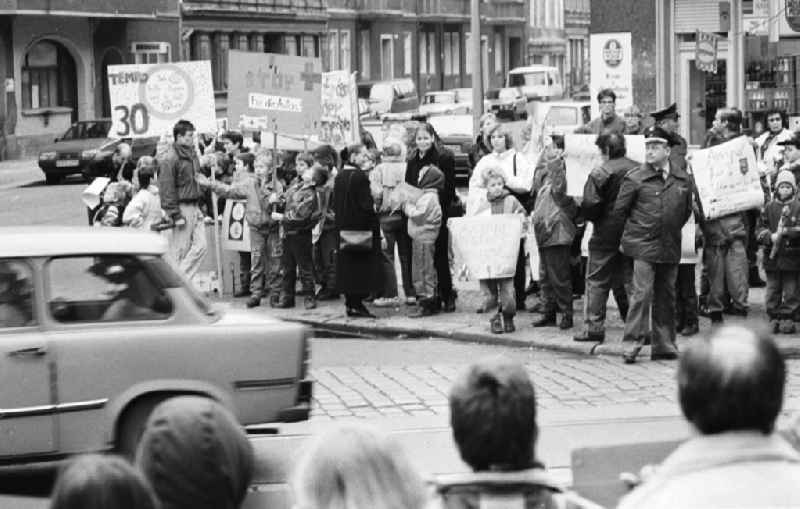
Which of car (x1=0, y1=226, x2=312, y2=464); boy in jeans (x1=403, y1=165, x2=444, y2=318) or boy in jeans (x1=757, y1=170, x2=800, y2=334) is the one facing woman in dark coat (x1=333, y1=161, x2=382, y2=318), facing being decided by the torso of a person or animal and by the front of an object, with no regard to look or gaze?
boy in jeans (x1=403, y1=165, x2=444, y2=318)

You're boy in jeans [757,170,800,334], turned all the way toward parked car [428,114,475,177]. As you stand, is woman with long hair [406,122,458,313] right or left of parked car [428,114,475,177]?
left

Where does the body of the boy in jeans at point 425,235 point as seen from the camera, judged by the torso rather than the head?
to the viewer's left

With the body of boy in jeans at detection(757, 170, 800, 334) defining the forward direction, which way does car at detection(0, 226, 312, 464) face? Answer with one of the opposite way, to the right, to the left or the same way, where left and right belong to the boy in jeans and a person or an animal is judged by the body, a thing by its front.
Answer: to the right

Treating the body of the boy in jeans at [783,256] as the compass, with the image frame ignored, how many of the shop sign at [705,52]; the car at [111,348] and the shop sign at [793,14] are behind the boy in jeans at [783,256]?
2

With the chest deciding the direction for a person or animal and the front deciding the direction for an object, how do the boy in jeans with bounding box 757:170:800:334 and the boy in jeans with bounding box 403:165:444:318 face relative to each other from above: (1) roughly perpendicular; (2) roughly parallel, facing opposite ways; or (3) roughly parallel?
roughly perpendicular

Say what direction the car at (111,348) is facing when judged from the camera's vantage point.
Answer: facing to the left of the viewer

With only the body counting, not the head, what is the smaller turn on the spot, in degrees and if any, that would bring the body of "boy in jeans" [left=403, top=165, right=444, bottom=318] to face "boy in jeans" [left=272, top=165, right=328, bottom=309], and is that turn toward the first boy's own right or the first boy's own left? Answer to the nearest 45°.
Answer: approximately 45° to the first boy's own right

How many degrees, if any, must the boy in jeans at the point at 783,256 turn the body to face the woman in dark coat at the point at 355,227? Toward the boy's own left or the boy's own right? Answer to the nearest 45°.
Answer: approximately 90° to the boy's own right

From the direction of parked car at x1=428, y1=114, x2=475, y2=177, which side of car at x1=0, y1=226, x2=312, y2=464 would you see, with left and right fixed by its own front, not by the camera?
right
